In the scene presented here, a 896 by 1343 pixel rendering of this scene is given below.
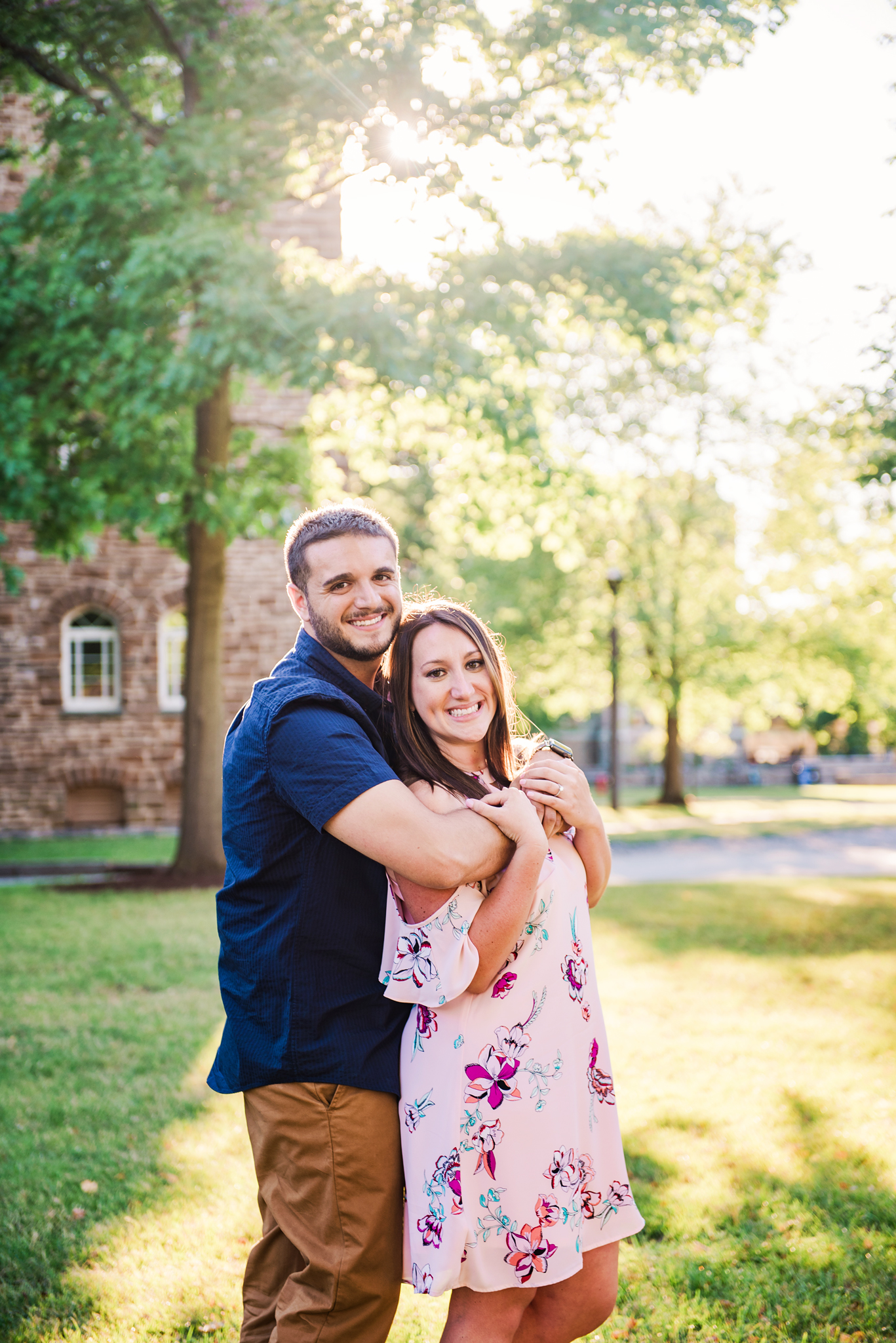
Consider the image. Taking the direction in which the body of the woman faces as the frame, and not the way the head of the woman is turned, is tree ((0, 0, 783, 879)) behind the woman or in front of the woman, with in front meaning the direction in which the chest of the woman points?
behind

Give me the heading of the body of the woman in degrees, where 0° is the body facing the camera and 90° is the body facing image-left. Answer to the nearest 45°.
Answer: approximately 315°

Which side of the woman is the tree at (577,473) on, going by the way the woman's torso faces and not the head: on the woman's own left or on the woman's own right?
on the woman's own left

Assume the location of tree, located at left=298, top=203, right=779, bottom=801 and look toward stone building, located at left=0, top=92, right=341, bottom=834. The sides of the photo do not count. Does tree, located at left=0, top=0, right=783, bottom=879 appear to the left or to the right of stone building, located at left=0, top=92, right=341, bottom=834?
left

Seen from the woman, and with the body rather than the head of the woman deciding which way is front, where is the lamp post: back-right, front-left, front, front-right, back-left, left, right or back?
back-left
